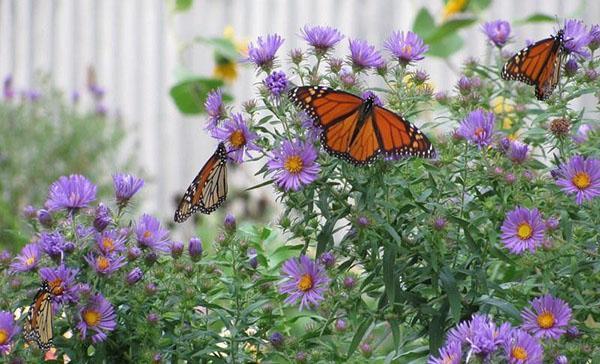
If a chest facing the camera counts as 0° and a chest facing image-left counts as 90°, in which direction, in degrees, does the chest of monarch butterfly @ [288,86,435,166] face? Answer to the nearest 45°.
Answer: approximately 180°

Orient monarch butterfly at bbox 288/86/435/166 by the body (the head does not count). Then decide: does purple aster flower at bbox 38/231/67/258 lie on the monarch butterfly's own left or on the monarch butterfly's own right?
on the monarch butterfly's own left

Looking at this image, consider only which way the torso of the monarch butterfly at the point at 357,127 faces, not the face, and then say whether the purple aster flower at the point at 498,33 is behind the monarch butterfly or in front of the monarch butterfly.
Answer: in front
